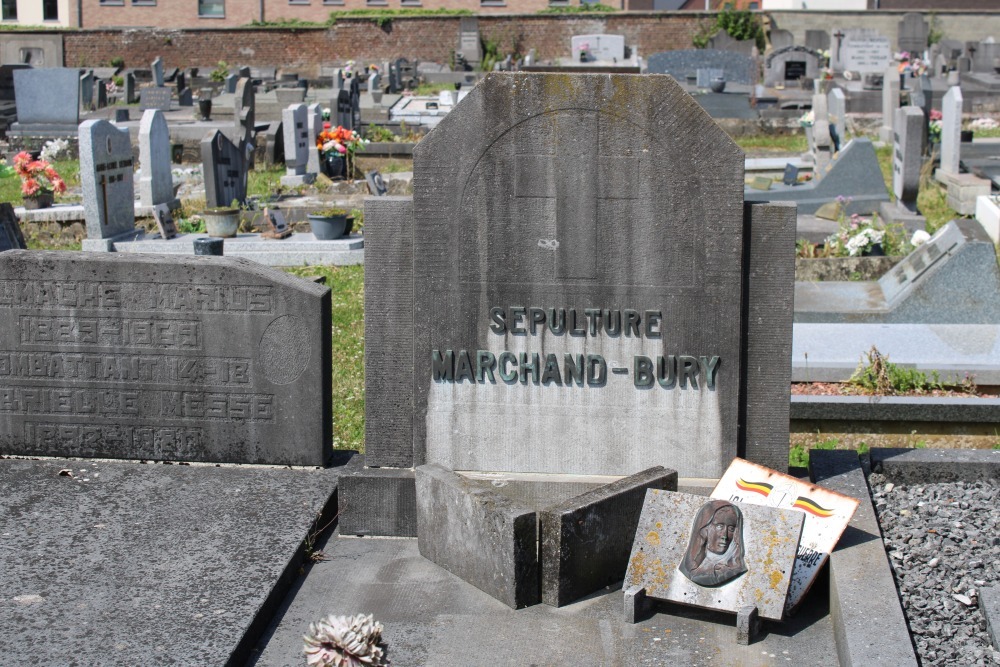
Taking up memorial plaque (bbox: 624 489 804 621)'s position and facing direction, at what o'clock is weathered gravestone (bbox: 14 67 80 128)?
The weathered gravestone is roughly at 5 o'clock from the memorial plaque.

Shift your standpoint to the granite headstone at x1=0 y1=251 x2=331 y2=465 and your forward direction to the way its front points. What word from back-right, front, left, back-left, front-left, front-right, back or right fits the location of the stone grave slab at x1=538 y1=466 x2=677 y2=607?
front-left

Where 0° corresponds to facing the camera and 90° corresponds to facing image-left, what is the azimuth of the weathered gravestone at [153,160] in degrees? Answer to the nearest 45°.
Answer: approximately 315°

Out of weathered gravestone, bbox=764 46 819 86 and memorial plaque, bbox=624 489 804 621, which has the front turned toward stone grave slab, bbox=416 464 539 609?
the weathered gravestone

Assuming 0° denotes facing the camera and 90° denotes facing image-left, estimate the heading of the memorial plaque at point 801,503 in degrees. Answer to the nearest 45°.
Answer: approximately 0°

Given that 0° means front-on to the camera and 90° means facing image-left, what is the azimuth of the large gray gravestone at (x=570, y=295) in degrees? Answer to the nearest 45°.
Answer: approximately 0°

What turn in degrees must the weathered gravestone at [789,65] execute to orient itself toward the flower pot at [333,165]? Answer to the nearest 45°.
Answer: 0° — it already faces it

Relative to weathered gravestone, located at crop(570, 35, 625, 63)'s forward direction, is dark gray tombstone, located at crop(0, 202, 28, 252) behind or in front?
in front
